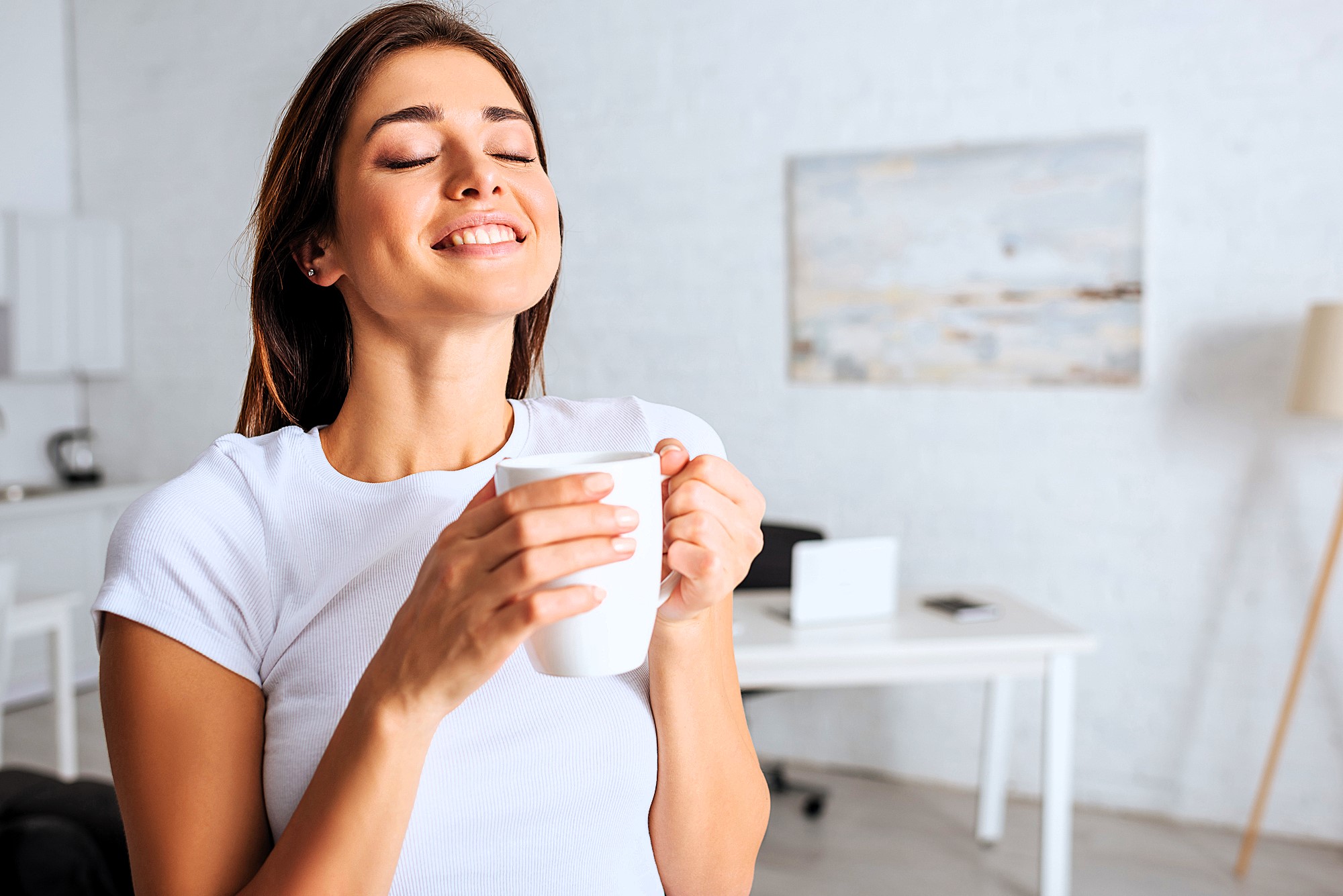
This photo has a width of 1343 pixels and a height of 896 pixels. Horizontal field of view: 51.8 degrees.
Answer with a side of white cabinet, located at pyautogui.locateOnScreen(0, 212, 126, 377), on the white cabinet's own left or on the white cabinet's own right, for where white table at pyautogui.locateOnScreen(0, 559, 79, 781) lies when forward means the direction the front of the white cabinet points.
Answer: on the white cabinet's own right

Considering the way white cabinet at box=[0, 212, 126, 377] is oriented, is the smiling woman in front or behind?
in front

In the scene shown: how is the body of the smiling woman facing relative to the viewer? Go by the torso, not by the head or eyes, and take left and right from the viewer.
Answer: facing the viewer and to the right of the viewer

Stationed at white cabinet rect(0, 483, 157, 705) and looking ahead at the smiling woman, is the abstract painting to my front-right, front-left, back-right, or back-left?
front-left

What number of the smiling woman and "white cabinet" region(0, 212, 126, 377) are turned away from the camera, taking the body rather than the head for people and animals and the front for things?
0

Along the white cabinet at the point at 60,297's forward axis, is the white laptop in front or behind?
in front

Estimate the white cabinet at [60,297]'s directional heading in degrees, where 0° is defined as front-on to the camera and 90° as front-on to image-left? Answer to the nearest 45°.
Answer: approximately 315°
